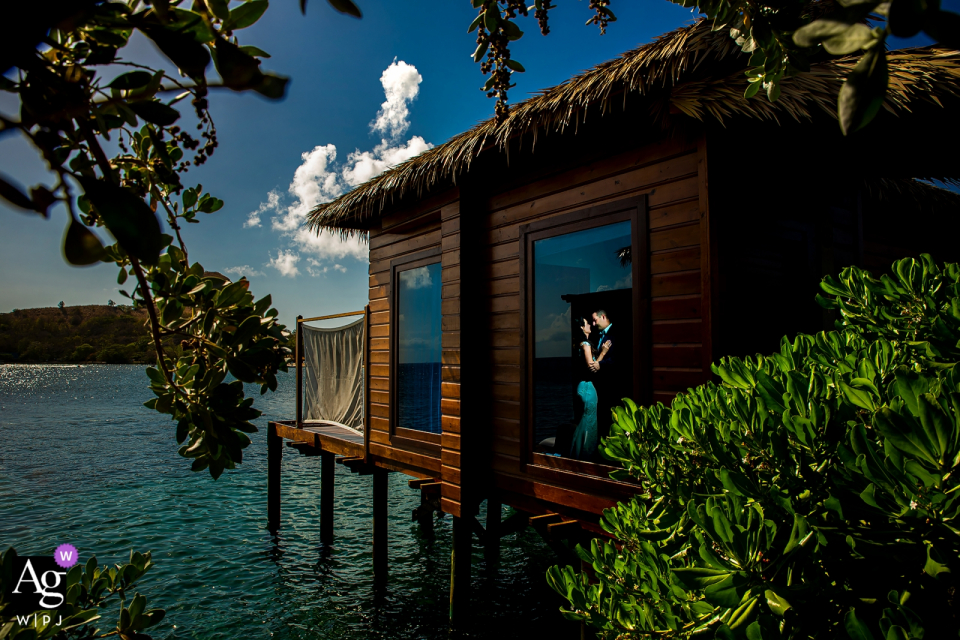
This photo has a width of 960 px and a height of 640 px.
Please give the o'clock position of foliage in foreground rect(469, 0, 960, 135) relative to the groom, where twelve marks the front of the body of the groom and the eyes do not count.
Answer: The foliage in foreground is roughly at 9 o'clock from the groom.

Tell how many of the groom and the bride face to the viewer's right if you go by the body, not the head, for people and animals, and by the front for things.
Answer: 1

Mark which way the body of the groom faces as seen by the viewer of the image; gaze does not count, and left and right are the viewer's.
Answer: facing to the left of the viewer

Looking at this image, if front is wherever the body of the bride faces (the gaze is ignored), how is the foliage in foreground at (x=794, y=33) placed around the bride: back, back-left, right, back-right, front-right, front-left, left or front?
right

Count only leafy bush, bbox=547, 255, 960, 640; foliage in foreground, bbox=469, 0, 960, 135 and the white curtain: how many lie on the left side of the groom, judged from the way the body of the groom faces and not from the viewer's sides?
2

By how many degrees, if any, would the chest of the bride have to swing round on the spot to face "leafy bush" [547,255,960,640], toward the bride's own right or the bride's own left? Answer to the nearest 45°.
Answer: approximately 90° to the bride's own right

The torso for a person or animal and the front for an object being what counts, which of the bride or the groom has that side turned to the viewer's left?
the groom

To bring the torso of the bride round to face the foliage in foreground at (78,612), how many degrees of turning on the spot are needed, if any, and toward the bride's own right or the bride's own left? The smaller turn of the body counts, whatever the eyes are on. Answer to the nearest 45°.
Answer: approximately 90° to the bride's own right

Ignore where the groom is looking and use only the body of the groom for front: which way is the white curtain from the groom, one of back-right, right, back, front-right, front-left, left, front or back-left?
front-right

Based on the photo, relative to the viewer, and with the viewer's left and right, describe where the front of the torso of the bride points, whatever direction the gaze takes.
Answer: facing to the right of the viewer

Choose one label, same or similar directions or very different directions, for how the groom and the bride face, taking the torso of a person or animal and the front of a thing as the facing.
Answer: very different directions
